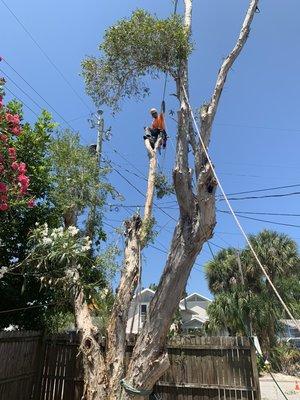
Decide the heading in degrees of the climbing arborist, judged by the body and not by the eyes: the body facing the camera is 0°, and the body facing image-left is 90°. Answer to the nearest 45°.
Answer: approximately 45°

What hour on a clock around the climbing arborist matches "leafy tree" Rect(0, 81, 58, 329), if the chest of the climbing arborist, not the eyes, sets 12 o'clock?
The leafy tree is roughly at 2 o'clock from the climbing arborist.

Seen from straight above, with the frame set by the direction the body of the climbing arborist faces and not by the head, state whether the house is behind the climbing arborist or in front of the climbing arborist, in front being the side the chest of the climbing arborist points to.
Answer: behind
